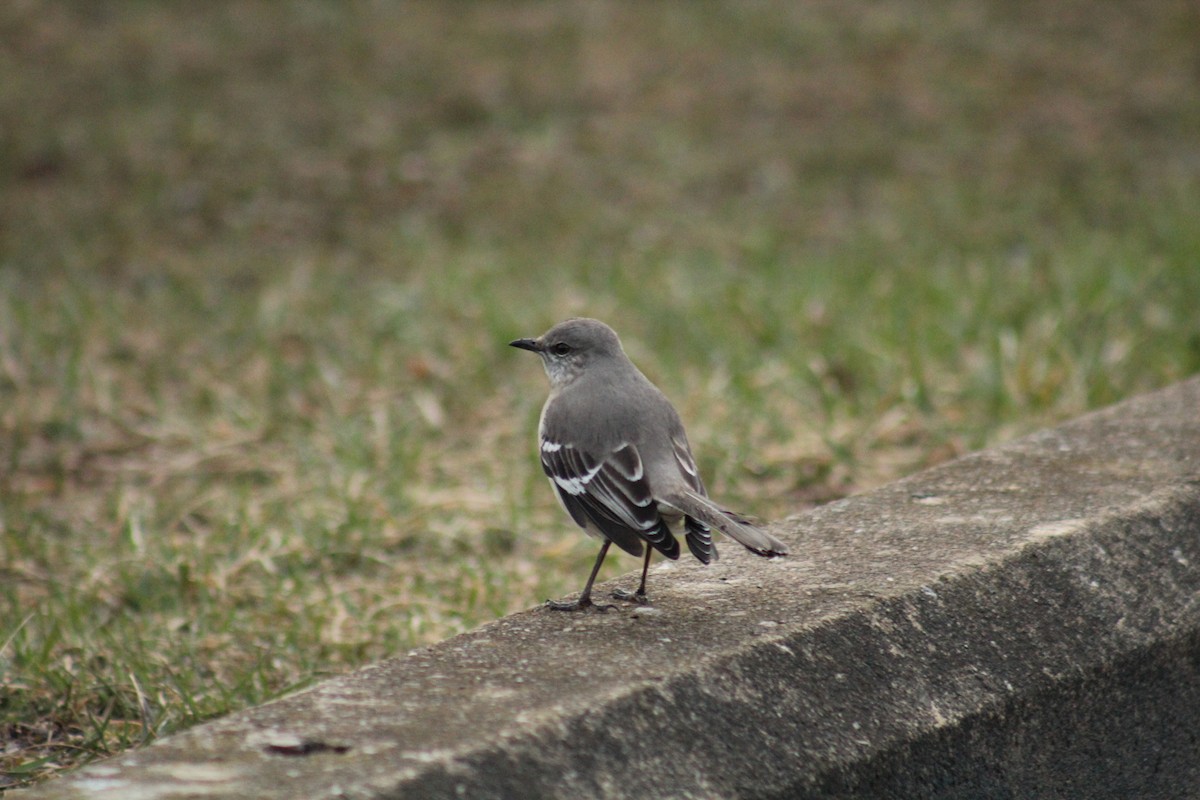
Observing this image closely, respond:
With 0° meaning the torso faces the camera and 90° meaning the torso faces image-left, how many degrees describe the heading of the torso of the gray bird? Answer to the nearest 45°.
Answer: approximately 135°
